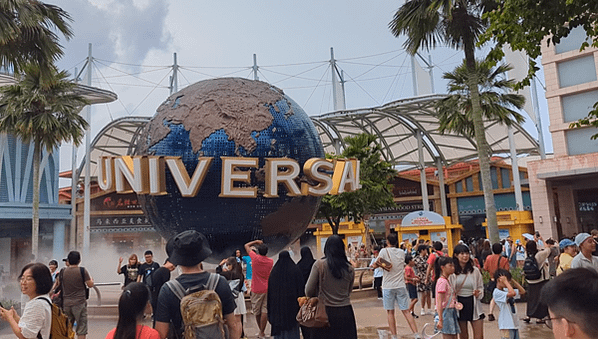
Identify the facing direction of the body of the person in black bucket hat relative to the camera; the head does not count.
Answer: away from the camera

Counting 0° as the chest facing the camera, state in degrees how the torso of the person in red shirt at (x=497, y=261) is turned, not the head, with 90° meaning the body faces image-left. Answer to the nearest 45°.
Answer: approximately 180°

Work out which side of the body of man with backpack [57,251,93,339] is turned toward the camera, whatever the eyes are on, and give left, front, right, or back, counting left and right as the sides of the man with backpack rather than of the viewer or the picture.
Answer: back

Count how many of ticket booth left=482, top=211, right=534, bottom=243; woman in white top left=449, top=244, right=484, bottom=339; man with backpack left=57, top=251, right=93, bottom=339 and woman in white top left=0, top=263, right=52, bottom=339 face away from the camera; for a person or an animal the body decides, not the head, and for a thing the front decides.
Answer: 1

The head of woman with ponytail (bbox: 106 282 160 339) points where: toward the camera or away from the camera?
away from the camera

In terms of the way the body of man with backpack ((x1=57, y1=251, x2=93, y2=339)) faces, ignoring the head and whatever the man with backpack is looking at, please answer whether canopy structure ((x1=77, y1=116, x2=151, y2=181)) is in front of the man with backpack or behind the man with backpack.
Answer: in front

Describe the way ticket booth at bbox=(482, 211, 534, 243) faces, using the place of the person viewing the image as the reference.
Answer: facing the viewer and to the left of the viewer

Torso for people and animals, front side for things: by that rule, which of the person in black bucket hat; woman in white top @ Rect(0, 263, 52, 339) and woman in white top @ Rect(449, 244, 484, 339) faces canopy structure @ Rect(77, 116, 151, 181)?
the person in black bucket hat

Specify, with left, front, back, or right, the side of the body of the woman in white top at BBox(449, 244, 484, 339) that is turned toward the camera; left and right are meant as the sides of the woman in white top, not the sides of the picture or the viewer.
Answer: front

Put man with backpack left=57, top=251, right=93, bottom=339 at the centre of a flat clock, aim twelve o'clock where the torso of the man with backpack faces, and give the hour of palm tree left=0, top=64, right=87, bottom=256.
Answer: The palm tree is roughly at 12 o'clock from the man with backpack.

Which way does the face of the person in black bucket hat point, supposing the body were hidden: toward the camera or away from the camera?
away from the camera

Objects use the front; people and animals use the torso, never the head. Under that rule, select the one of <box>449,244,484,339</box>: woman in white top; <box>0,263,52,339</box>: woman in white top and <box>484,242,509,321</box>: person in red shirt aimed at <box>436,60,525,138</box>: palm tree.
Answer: the person in red shirt

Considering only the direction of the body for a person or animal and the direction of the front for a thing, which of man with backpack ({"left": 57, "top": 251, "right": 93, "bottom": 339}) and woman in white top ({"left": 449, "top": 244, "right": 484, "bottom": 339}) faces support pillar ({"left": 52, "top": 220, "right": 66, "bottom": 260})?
the man with backpack
